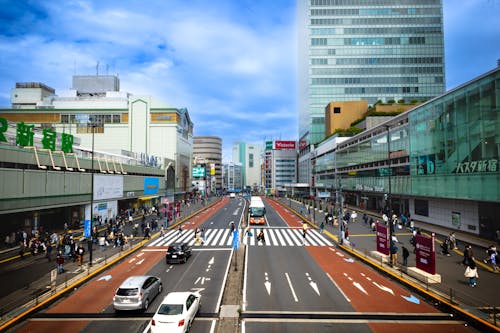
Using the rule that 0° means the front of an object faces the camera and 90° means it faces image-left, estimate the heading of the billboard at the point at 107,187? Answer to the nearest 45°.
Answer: approximately 315°

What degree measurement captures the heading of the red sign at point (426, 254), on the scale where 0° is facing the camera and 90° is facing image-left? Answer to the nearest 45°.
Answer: approximately 45°

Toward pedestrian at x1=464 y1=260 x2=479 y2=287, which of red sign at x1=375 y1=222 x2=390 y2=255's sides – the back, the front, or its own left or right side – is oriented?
left

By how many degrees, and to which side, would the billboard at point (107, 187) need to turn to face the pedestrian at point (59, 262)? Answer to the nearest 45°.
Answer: approximately 45° to its right

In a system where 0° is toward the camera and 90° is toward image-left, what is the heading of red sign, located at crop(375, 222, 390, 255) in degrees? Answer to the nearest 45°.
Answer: approximately 45°

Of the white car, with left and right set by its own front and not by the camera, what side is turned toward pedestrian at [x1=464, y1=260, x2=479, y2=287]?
right

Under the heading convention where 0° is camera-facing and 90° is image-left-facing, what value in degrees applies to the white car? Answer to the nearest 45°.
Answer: approximately 180°

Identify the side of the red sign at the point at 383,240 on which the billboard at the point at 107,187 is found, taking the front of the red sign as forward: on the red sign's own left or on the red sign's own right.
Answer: on the red sign's own right

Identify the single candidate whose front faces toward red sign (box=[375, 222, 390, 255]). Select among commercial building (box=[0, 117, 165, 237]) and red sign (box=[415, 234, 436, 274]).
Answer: the commercial building

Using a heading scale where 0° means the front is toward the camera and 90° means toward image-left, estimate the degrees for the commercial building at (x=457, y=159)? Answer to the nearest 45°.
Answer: approximately 45°

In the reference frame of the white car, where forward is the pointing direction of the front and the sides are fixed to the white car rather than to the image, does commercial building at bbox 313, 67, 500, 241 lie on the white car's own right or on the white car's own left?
on the white car's own right

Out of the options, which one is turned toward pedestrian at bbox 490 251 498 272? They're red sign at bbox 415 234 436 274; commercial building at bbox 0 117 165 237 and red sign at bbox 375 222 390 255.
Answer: the commercial building
